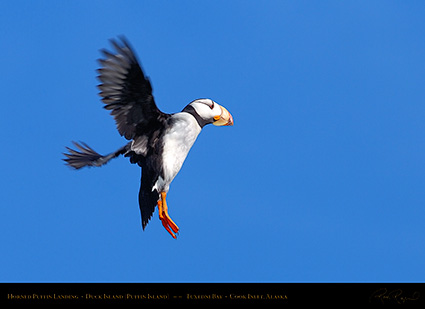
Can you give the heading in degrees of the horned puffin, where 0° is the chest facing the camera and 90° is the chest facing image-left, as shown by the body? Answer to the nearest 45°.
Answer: approximately 270°
